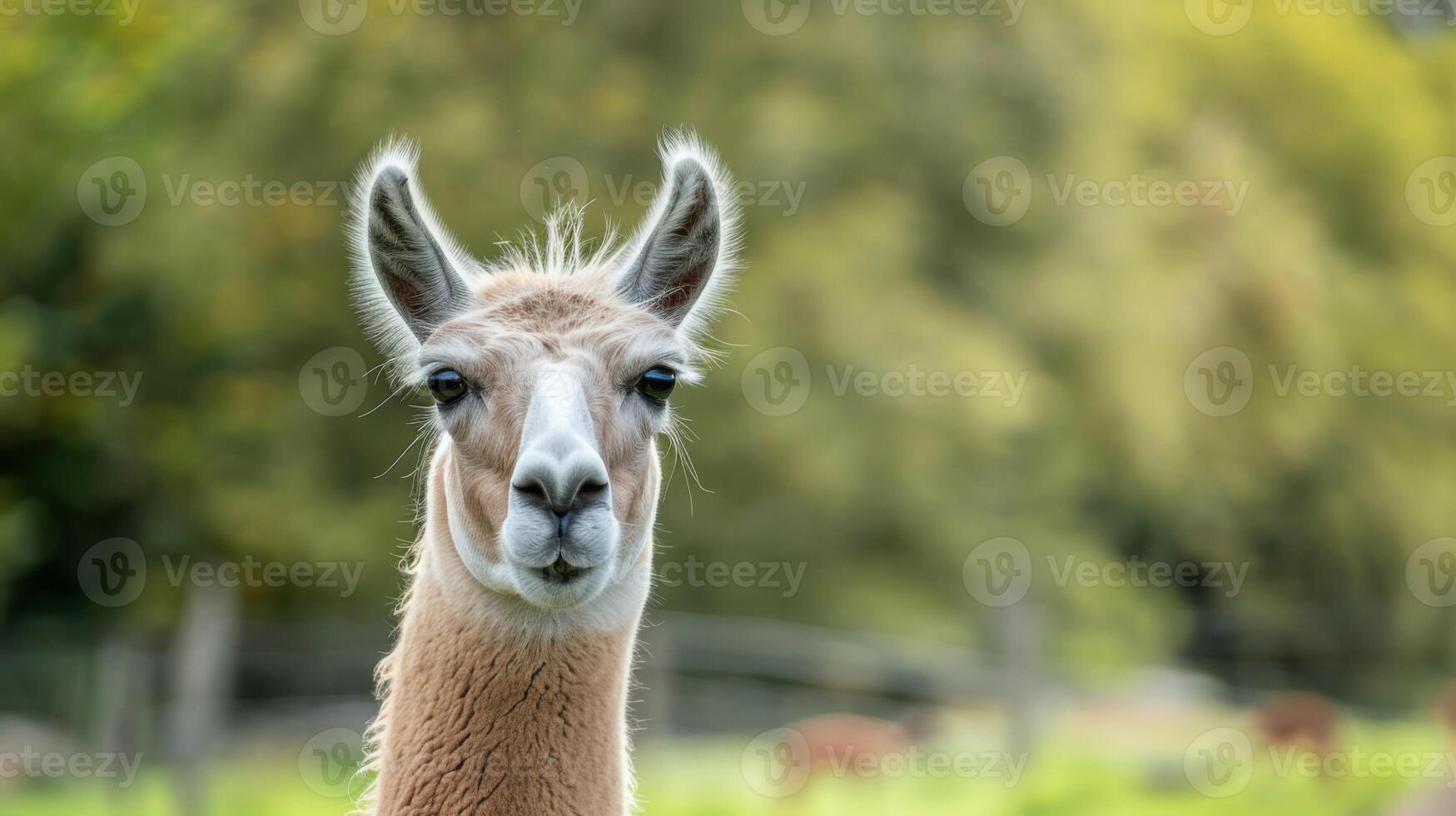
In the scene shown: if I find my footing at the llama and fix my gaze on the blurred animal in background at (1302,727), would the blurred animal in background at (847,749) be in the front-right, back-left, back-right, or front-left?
front-left

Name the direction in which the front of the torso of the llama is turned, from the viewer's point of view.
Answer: toward the camera

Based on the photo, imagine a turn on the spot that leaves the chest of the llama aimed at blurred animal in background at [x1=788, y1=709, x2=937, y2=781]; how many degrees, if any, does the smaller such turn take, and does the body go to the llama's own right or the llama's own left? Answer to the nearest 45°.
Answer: approximately 180°

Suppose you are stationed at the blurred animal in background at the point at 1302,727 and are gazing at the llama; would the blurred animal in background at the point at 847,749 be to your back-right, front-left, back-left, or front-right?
front-right
